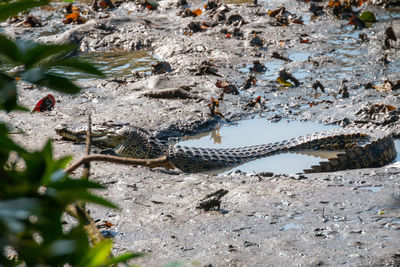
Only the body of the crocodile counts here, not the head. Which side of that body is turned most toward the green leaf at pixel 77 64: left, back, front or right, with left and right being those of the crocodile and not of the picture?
left

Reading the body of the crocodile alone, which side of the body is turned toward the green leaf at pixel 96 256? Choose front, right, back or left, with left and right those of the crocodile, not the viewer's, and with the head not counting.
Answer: left

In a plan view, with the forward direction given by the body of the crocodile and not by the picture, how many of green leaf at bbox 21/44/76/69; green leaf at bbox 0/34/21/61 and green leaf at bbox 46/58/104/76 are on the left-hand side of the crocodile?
3

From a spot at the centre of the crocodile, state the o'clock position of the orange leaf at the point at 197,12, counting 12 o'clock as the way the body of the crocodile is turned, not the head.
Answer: The orange leaf is roughly at 3 o'clock from the crocodile.

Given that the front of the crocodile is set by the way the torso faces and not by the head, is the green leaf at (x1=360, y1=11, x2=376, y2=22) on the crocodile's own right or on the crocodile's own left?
on the crocodile's own right

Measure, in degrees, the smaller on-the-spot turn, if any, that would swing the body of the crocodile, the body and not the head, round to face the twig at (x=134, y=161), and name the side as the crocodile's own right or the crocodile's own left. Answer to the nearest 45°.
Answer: approximately 90° to the crocodile's own left

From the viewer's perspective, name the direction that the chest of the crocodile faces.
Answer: to the viewer's left

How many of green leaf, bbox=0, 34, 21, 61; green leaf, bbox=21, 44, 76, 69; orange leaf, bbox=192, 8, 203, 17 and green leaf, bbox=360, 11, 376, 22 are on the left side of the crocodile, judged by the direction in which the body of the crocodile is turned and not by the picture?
2

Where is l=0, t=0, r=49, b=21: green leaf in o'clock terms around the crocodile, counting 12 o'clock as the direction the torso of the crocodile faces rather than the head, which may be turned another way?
The green leaf is roughly at 9 o'clock from the crocodile.
